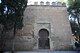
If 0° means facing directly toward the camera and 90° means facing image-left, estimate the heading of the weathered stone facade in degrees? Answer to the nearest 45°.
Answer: approximately 0°

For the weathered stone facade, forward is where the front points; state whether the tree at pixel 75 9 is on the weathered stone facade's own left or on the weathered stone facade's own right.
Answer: on the weathered stone facade's own left

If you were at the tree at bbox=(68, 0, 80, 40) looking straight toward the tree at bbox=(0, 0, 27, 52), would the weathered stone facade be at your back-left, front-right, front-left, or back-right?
front-right

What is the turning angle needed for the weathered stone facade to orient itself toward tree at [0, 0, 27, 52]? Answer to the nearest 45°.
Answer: approximately 45° to its right
